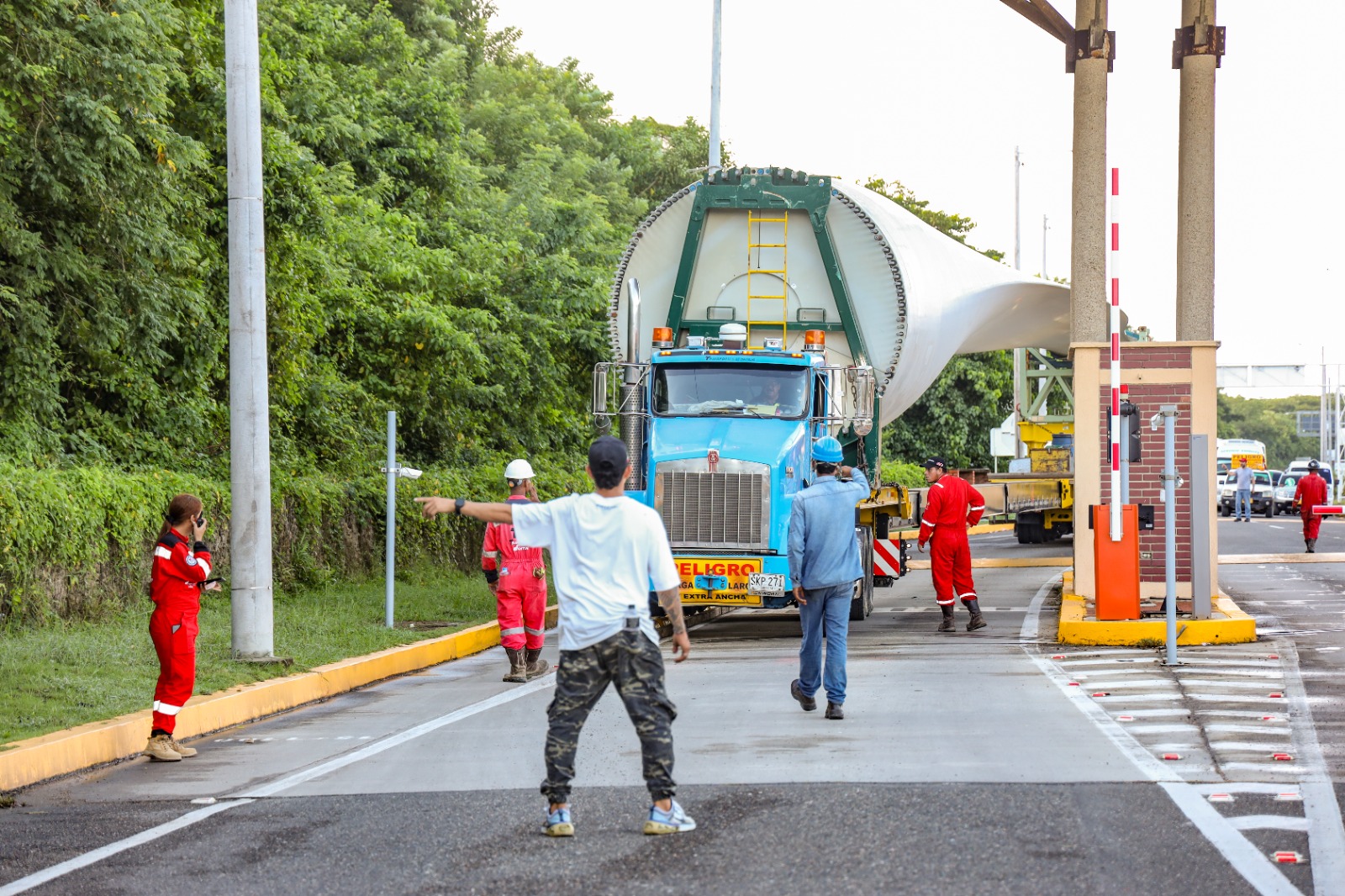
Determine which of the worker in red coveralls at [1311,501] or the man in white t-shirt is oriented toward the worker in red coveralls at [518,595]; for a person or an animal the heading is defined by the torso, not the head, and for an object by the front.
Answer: the man in white t-shirt

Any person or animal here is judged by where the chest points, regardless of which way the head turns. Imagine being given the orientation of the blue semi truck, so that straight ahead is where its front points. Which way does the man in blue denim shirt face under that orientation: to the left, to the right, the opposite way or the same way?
the opposite way

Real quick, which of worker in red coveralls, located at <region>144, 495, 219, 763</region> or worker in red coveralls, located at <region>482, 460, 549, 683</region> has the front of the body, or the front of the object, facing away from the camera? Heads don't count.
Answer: worker in red coveralls, located at <region>482, 460, 549, 683</region>

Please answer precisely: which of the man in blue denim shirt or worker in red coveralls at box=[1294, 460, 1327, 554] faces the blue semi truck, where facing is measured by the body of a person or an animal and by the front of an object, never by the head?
the man in blue denim shirt

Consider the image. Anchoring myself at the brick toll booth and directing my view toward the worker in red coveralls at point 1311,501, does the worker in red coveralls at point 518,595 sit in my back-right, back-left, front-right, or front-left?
back-left

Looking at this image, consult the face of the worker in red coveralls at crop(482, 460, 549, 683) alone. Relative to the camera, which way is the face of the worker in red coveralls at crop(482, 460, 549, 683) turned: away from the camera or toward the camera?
away from the camera

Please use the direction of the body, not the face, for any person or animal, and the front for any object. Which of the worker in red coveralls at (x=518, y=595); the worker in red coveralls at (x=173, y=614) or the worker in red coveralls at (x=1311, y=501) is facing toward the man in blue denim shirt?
the worker in red coveralls at (x=173, y=614)

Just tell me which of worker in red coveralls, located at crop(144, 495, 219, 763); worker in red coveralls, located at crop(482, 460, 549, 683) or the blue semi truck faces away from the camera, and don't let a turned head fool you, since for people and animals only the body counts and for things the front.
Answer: worker in red coveralls, located at crop(482, 460, 549, 683)

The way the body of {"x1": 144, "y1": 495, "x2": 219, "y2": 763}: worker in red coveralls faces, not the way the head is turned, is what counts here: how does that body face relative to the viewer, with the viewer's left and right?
facing to the right of the viewer

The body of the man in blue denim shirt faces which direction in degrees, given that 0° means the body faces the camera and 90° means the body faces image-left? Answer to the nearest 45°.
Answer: approximately 180°

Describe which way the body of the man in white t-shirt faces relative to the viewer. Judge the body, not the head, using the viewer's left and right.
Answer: facing away from the viewer

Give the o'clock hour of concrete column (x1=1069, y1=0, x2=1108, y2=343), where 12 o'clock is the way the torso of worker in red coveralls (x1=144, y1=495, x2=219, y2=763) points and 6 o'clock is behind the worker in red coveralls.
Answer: The concrete column is roughly at 11 o'clock from the worker in red coveralls.

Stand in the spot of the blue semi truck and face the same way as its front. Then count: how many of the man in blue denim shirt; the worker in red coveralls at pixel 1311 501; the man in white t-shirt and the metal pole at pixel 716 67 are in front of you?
2

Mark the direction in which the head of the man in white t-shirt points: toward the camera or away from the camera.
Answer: away from the camera
